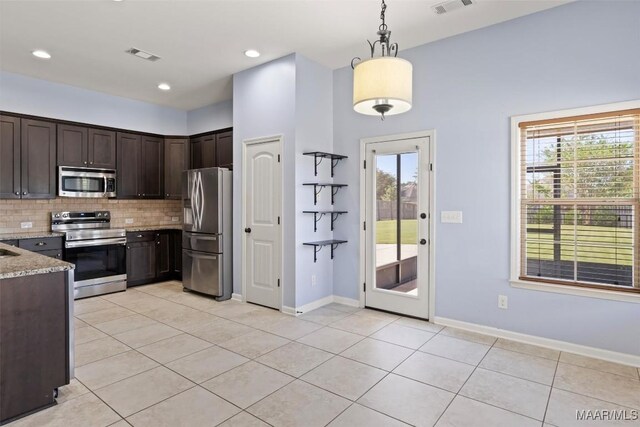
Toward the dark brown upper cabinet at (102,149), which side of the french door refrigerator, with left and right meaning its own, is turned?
right

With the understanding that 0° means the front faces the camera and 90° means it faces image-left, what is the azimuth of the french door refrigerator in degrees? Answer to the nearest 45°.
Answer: approximately 45°

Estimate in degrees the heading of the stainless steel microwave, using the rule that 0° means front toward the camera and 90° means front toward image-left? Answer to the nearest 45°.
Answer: approximately 0°

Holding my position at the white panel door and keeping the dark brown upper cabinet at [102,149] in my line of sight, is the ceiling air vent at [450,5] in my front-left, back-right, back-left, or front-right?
back-left

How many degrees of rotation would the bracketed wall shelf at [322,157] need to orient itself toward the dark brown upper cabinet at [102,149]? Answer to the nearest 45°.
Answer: approximately 135° to its right

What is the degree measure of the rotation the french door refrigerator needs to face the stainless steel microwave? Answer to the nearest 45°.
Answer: approximately 90° to its right

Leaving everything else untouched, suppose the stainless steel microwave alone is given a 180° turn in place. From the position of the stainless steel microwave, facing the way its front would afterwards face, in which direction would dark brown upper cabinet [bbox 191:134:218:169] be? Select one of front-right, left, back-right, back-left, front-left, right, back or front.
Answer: right

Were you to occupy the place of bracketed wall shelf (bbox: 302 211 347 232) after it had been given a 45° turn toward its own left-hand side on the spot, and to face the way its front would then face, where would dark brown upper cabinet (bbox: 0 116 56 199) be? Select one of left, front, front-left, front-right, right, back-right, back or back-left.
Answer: back

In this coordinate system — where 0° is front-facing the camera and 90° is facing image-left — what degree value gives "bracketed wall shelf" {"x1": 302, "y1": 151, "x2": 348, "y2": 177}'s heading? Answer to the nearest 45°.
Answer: approximately 315°

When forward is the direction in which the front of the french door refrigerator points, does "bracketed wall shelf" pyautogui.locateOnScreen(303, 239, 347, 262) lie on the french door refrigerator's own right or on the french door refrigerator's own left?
on the french door refrigerator's own left
